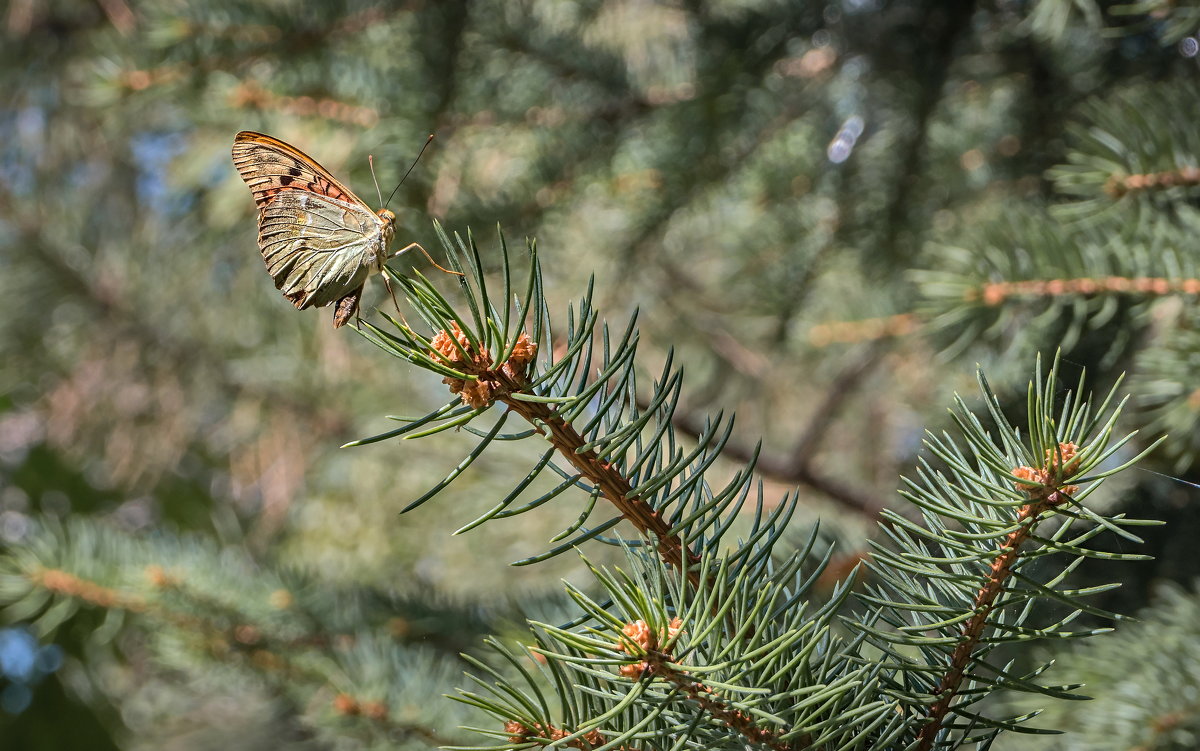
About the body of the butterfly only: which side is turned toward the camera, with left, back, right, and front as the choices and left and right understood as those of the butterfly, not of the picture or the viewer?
right
